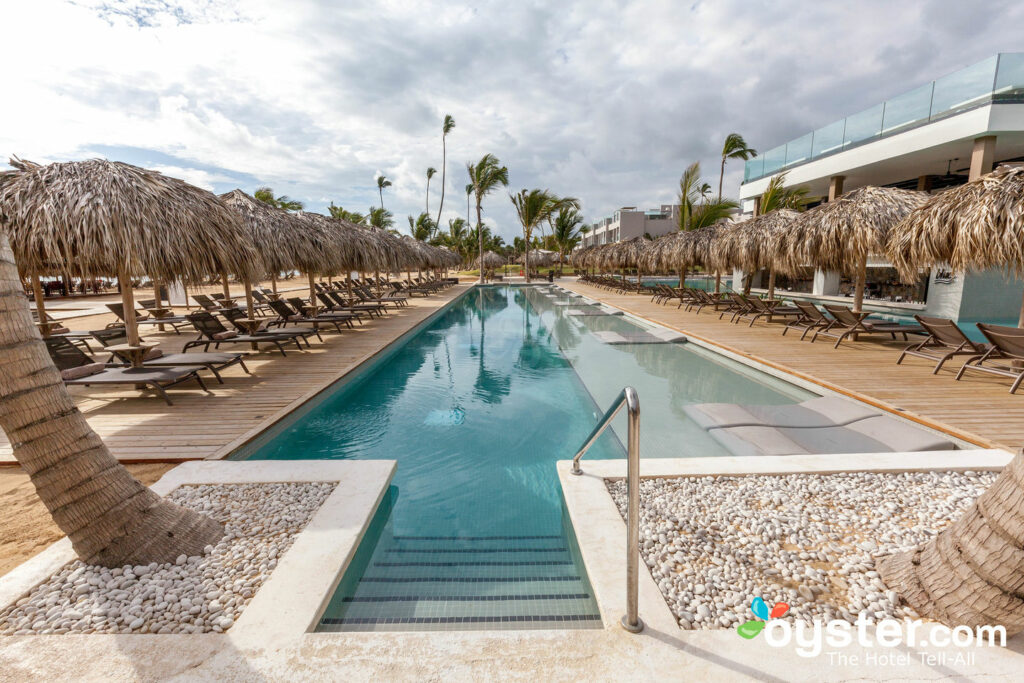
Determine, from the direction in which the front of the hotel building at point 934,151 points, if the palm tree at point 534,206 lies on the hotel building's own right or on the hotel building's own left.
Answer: on the hotel building's own right

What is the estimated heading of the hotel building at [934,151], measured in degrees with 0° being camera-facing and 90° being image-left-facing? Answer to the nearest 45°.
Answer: approximately 45°

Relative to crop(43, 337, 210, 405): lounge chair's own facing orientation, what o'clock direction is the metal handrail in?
The metal handrail is roughly at 1 o'clock from the lounge chair.

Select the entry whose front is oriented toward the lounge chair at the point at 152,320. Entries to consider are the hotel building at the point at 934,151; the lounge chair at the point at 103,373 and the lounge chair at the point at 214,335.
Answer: the hotel building

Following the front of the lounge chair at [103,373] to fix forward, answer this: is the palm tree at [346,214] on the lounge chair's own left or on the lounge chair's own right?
on the lounge chair's own left

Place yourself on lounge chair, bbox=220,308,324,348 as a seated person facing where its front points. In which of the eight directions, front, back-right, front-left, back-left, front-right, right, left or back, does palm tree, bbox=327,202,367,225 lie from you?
back-left

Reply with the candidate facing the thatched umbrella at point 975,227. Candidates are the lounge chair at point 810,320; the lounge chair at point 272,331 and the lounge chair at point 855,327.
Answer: the lounge chair at point 272,331
